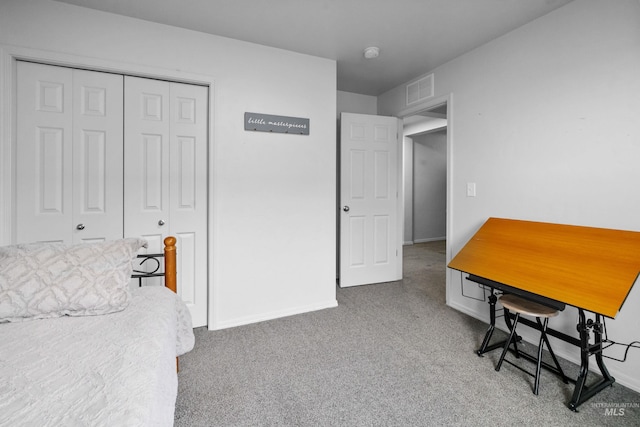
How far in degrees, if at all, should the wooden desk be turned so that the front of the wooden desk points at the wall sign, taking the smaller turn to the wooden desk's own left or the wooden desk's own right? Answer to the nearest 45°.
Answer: approximately 45° to the wooden desk's own right

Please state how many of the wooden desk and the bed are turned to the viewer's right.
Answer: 0

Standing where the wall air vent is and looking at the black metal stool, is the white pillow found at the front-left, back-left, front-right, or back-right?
front-right

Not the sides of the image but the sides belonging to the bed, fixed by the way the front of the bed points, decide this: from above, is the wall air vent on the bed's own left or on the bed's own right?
on the bed's own left

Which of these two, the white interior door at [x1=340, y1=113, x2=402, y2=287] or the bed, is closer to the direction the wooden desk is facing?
the bed

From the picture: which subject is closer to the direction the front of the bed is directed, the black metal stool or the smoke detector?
the black metal stool

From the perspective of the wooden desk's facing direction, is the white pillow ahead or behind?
ahead

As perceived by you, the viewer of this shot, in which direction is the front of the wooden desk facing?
facing the viewer and to the left of the viewer

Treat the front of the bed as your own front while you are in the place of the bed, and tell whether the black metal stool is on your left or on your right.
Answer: on your left

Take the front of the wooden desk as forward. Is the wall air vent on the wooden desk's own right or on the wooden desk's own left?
on the wooden desk's own right

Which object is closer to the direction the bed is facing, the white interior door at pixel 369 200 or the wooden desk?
the wooden desk

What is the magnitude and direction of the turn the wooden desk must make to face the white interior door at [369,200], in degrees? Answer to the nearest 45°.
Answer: approximately 90° to its right

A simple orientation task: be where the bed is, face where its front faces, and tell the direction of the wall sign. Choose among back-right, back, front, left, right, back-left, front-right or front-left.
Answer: back-left

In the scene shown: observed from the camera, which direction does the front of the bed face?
facing the viewer
